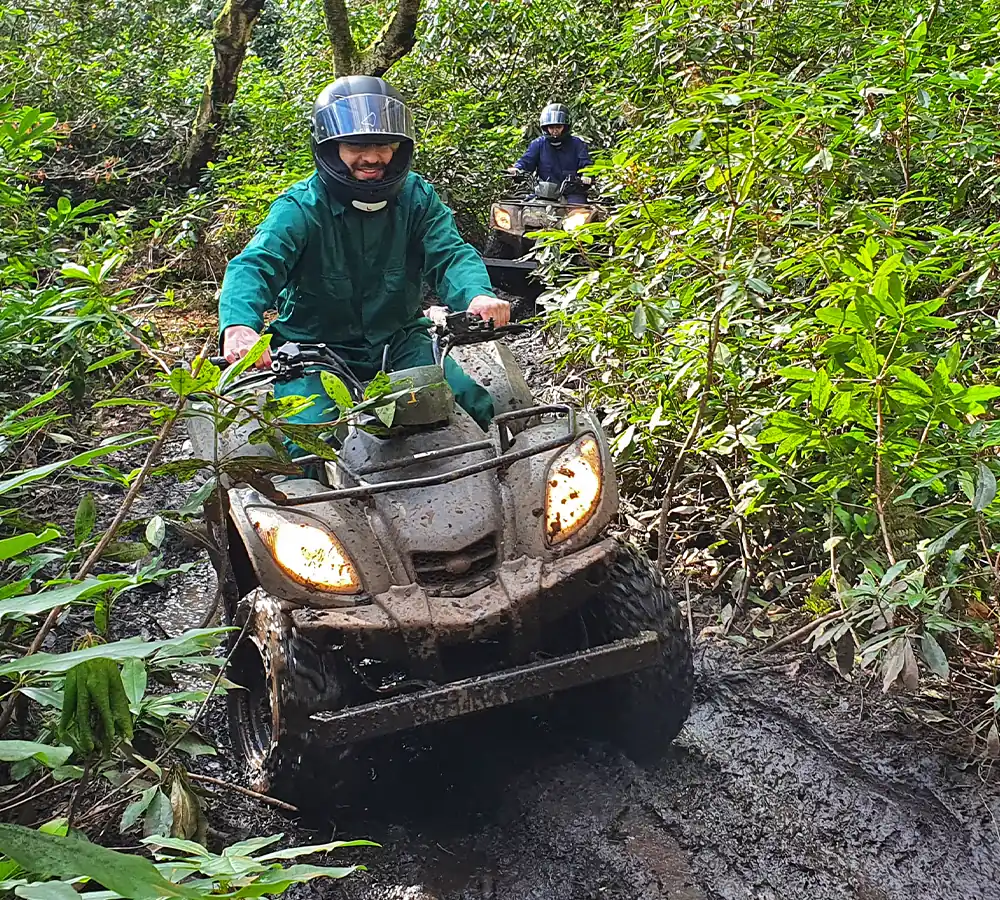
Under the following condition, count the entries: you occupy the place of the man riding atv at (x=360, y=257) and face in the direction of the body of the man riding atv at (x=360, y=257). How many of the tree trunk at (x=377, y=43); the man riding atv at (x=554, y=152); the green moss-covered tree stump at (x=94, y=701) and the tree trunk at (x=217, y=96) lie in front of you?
1

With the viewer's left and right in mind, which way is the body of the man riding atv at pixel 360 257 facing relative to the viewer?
facing the viewer

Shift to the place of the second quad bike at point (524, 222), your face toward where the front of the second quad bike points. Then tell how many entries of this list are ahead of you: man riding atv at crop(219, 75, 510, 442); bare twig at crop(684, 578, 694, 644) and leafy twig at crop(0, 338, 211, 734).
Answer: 3

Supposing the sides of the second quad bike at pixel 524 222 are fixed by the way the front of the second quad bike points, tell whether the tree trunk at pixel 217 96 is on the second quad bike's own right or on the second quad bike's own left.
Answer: on the second quad bike's own right

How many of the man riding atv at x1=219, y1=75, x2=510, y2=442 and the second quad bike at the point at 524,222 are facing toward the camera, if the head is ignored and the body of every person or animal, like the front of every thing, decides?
2

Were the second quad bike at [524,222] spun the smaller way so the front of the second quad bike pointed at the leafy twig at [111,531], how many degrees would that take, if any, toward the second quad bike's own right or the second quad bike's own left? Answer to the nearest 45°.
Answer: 0° — it already faces it

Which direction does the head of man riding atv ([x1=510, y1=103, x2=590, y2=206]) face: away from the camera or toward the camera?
toward the camera

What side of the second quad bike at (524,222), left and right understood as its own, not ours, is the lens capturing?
front

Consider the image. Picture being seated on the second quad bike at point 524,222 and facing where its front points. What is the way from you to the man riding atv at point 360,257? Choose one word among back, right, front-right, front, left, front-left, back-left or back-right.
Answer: front

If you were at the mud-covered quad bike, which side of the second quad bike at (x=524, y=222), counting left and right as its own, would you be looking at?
front

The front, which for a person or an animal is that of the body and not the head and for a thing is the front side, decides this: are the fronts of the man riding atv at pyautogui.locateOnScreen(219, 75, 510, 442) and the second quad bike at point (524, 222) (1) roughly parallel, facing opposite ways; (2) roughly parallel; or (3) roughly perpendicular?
roughly parallel

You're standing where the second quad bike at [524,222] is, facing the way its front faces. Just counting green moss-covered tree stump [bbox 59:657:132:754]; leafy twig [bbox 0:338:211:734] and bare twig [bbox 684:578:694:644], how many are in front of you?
3

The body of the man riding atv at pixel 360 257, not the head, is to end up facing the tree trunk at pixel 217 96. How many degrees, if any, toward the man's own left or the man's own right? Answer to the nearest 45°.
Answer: approximately 180°

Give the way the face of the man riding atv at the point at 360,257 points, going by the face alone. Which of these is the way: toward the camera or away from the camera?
toward the camera
